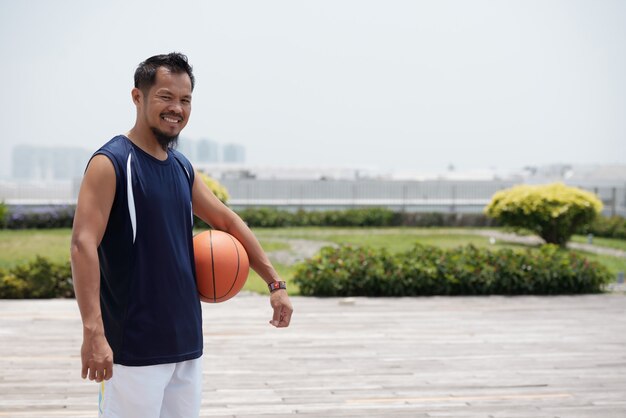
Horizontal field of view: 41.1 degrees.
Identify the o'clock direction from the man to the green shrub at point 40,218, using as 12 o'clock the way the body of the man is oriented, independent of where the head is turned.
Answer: The green shrub is roughly at 7 o'clock from the man.

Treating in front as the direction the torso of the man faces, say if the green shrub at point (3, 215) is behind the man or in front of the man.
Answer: behind

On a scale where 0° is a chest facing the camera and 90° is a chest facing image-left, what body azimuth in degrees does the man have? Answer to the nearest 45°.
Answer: approximately 315°

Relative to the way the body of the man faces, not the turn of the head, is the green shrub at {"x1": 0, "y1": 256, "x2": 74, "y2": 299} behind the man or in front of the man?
behind

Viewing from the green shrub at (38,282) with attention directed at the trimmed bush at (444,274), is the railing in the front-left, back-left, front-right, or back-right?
front-left

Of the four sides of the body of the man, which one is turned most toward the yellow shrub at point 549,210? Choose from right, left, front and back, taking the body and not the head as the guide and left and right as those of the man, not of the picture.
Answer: left

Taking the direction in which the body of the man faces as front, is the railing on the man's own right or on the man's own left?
on the man's own left

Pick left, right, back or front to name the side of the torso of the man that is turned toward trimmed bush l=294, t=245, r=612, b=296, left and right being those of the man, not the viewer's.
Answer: left
